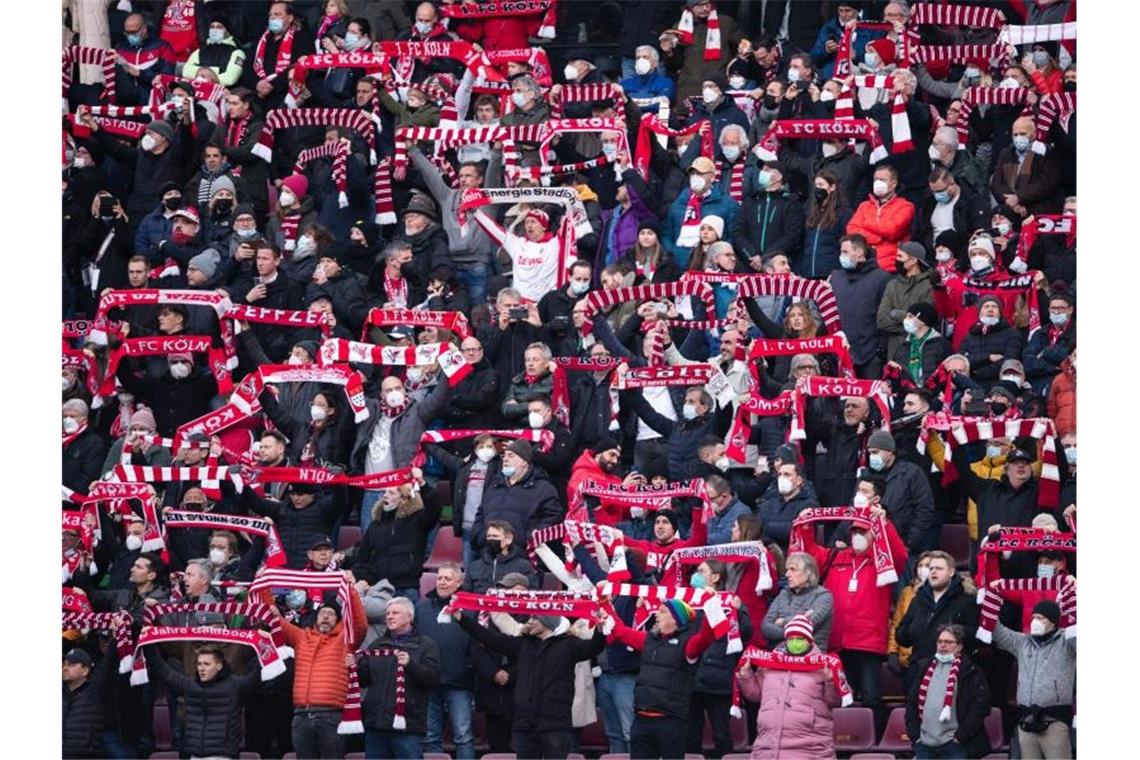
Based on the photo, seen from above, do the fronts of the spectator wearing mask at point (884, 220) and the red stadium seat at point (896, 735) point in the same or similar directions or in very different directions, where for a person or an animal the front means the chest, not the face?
same or similar directions

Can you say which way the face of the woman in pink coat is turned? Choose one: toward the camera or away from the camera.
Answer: toward the camera

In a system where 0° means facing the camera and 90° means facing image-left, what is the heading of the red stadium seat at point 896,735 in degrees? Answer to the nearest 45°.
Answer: approximately 45°

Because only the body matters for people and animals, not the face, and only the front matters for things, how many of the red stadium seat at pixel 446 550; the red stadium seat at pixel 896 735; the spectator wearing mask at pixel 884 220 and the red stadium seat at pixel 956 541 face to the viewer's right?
0

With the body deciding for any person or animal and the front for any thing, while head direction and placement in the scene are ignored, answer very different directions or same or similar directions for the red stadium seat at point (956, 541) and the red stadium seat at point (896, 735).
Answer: same or similar directions

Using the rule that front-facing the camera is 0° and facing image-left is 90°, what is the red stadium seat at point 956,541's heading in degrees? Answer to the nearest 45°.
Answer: approximately 45°

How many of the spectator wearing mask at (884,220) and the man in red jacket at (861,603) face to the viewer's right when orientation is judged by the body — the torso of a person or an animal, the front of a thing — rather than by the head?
0

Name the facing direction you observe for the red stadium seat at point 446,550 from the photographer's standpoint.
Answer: facing the viewer and to the left of the viewer

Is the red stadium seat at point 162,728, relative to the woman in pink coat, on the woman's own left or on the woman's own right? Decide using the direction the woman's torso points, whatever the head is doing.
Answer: on the woman's own right

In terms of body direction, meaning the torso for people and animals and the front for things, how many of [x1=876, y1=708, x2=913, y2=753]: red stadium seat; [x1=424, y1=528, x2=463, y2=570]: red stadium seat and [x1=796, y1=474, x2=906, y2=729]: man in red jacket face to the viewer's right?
0
